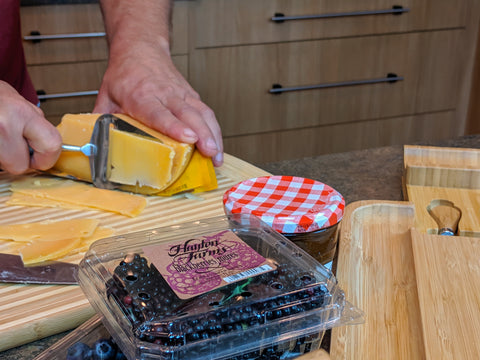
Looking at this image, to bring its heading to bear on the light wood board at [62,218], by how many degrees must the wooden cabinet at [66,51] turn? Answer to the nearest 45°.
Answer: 0° — it already faces it

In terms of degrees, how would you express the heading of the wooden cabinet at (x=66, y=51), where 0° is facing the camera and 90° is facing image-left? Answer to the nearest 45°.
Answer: approximately 0°

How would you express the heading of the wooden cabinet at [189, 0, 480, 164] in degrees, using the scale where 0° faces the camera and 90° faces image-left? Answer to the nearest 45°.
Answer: approximately 0°

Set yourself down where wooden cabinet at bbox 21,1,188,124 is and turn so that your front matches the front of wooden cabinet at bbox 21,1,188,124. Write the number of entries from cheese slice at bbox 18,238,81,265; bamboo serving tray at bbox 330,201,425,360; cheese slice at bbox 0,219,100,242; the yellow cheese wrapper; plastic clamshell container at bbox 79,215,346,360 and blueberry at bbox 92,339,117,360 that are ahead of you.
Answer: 6

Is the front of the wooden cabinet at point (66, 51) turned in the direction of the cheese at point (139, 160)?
yes

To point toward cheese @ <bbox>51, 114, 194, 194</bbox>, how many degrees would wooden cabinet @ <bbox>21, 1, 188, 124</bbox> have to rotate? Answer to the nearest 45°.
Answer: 0° — it already faces it

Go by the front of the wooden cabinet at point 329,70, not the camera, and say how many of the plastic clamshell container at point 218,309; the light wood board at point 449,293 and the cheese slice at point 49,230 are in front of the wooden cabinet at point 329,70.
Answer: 3

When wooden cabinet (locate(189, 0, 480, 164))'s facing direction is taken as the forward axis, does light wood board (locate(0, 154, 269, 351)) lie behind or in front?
in front

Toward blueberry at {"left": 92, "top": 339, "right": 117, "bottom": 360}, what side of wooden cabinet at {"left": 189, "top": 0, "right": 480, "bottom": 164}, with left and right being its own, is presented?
front

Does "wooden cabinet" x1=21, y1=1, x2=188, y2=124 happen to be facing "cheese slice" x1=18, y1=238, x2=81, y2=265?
yes

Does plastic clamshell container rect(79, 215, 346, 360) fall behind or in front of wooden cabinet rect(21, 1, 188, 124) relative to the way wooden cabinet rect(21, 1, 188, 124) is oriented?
in front

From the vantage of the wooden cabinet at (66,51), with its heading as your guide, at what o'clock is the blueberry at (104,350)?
The blueberry is roughly at 12 o'clock from the wooden cabinet.
